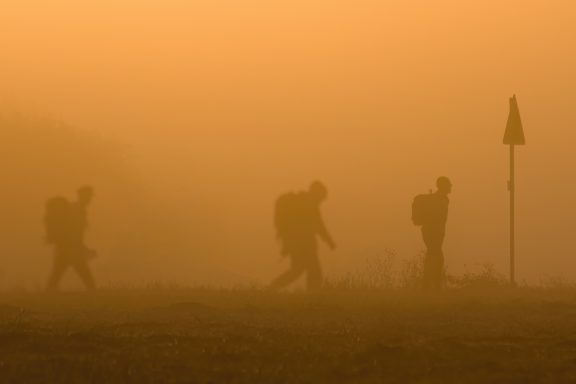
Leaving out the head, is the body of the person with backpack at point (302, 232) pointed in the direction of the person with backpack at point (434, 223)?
yes

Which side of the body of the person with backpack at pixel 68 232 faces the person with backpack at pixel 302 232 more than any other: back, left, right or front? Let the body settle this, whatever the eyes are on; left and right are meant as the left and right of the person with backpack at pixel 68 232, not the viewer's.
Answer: front

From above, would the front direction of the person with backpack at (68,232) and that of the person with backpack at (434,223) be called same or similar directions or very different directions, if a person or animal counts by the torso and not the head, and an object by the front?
same or similar directions

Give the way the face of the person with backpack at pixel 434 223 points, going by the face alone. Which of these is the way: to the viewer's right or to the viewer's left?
to the viewer's right

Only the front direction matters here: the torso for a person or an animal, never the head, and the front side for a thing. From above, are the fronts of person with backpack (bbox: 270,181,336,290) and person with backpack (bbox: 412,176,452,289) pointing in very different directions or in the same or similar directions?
same or similar directions

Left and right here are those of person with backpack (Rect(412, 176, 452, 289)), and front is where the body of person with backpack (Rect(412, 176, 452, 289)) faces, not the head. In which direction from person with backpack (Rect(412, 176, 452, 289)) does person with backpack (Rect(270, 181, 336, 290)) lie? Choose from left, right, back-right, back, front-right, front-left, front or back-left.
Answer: back

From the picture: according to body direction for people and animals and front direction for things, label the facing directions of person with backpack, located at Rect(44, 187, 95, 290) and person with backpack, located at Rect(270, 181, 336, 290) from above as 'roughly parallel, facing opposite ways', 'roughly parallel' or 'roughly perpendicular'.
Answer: roughly parallel

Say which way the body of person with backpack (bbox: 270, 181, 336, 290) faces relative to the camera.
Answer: to the viewer's right

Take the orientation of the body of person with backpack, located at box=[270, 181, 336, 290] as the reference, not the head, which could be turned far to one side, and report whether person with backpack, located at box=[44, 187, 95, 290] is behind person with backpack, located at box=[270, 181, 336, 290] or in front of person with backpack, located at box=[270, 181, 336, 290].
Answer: behind

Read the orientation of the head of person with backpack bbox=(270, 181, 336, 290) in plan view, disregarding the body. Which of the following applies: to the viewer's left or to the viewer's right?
to the viewer's right

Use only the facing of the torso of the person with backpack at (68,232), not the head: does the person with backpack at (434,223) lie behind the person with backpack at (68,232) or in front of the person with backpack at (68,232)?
in front

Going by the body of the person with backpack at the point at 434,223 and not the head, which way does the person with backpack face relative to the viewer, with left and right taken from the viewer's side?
facing to the right of the viewer

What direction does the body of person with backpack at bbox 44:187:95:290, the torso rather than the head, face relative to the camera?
to the viewer's right
